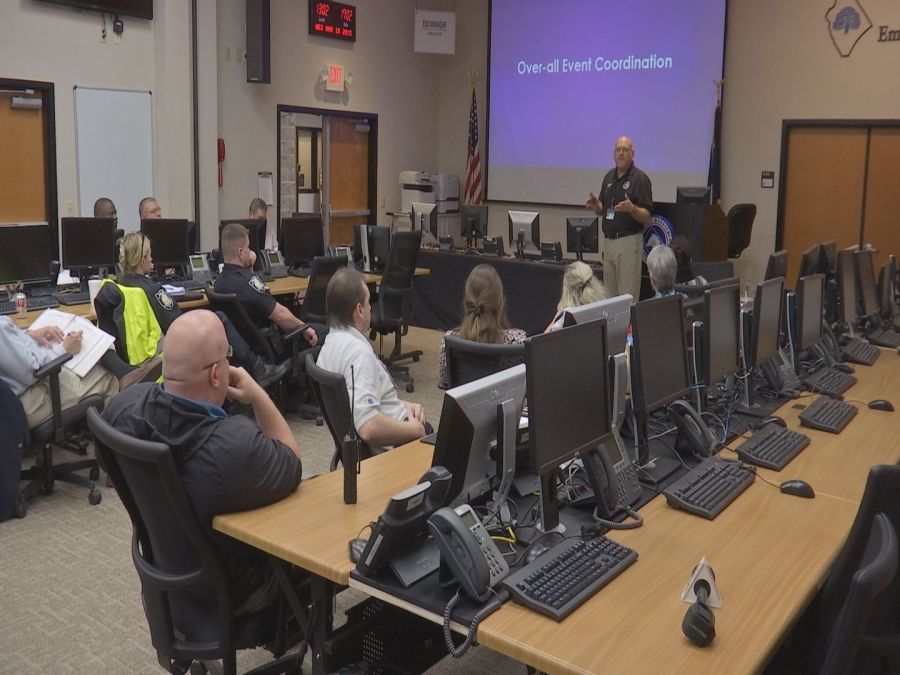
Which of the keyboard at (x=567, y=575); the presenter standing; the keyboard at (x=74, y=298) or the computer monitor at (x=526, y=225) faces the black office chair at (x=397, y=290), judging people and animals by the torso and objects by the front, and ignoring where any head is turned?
the presenter standing

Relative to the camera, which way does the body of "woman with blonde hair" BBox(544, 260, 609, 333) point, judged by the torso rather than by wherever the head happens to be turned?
away from the camera

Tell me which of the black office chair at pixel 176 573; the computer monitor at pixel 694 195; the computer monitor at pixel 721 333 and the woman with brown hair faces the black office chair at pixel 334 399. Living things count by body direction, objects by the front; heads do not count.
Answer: the black office chair at pixel 176 573

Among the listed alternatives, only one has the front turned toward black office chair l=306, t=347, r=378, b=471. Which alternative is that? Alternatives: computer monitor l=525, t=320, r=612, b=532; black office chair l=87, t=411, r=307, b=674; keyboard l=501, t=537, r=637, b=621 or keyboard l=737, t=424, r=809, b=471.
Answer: black office chair l=87, t=411, r=307, b=674

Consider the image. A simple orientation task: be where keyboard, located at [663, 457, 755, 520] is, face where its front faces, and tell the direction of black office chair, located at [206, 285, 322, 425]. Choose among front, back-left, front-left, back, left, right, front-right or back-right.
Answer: back

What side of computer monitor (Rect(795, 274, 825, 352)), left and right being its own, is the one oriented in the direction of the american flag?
back

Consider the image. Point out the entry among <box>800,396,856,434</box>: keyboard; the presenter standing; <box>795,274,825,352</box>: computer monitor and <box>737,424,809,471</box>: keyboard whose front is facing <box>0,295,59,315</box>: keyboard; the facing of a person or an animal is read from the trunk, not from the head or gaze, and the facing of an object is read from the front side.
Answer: the presenter standing

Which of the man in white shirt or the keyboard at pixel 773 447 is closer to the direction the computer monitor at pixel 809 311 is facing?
the keyboard

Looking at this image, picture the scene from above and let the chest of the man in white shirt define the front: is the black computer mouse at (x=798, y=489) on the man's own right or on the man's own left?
on the man's own right

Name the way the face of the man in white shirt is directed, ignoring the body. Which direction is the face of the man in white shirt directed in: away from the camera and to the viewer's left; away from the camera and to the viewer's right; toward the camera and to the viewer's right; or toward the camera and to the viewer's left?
away from the camera and to the viewer's right
